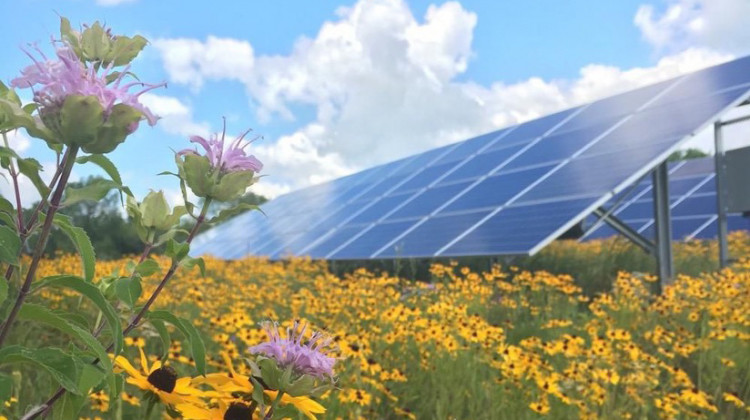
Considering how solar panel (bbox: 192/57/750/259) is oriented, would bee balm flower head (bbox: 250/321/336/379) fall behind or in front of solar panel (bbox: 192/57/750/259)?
in front

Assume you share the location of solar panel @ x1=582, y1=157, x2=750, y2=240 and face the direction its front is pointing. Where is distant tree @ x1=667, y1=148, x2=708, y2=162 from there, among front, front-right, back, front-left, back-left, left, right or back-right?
back-right

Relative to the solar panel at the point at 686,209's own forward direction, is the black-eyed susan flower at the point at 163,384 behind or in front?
in front

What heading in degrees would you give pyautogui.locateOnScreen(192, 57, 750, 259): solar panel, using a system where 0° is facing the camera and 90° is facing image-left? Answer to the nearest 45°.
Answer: approximately 45°

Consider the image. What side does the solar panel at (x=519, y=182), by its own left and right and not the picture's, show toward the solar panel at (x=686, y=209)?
back

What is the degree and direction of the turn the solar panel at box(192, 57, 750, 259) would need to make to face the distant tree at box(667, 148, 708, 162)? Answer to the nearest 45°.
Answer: approximately 135° to its right
